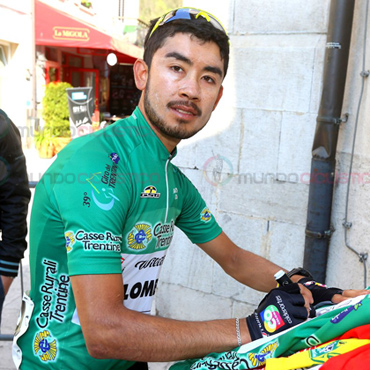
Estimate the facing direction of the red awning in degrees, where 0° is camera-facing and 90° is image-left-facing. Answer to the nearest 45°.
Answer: approximately 315°

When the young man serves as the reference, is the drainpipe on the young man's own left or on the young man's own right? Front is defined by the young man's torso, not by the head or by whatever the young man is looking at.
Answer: on the young man's own left

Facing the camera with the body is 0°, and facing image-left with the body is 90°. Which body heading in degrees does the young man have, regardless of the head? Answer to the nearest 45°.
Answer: approximately 315°

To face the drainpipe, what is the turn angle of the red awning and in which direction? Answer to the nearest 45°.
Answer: approximately 45° to its right

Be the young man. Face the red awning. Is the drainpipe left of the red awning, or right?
right
